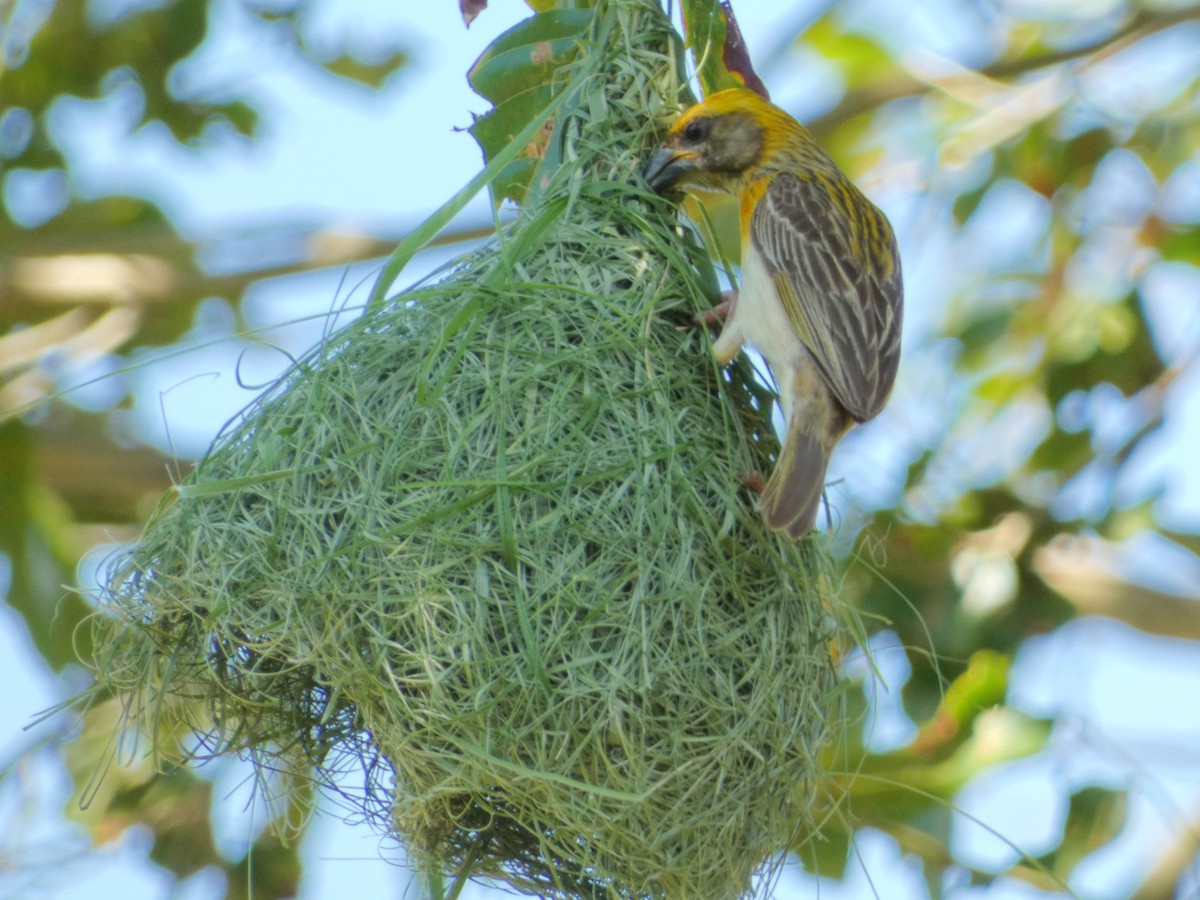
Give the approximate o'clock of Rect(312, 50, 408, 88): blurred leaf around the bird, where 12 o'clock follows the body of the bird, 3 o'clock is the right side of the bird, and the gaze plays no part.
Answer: The blurred leaf is roughly at 2 o'clock from the bird.

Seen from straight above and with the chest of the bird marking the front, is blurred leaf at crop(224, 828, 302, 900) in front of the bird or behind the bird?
in front

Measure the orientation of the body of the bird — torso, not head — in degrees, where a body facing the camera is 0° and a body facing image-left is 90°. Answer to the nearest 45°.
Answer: approximately 90°

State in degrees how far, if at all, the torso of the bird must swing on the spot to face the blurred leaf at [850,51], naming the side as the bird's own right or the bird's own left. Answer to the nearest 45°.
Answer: approximately 90° to the bird's own right

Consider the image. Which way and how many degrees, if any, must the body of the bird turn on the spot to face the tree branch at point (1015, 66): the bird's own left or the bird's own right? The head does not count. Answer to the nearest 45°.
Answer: approximately 135° to the bird's own right
